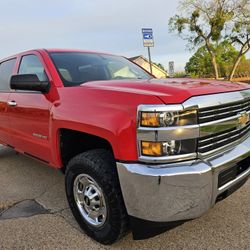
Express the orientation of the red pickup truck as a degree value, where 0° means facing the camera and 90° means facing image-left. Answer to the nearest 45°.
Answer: approximately 315°

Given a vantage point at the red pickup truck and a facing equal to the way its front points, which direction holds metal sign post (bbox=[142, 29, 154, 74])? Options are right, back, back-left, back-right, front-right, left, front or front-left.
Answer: back-left
